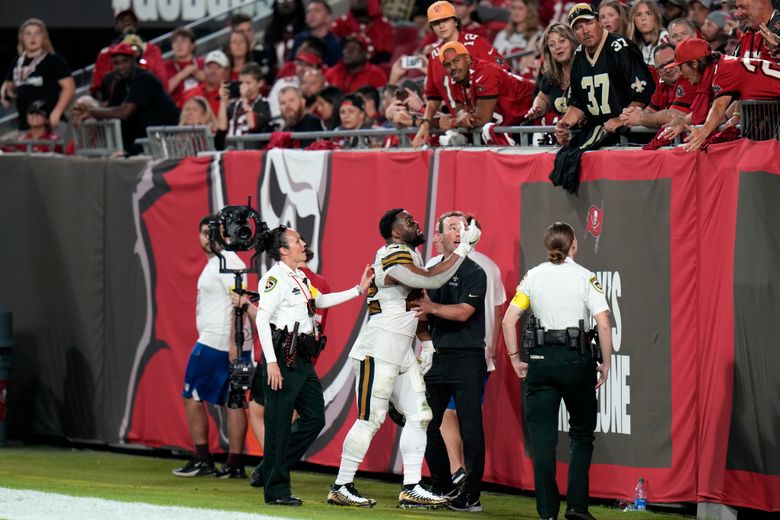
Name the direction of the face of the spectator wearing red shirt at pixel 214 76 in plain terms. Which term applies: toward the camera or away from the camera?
toward the camera

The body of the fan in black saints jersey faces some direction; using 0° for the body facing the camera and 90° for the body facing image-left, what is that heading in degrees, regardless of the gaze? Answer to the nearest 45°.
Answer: approximately 45°

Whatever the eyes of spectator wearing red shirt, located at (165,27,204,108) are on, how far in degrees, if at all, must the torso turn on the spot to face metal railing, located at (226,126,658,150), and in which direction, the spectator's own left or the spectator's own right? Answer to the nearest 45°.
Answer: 0° — they already face it

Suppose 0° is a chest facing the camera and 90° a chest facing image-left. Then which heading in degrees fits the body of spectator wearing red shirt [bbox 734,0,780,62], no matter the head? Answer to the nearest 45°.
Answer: approximately 45°

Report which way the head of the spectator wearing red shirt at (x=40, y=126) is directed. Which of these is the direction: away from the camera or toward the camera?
toward the camera

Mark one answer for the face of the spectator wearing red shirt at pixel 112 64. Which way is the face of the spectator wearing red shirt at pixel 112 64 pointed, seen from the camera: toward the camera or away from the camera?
toward the camera

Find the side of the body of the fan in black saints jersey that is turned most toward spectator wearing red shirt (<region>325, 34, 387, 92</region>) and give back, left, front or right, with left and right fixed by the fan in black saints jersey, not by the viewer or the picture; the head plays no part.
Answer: right

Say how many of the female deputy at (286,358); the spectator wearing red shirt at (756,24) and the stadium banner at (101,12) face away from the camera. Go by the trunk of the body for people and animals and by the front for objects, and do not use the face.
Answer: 0

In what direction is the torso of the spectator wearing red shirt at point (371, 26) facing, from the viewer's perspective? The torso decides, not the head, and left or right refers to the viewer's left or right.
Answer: facing the viewer and to the left of the viewer

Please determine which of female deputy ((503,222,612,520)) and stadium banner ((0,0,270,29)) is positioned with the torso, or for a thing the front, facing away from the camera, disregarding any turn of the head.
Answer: the female deputy
